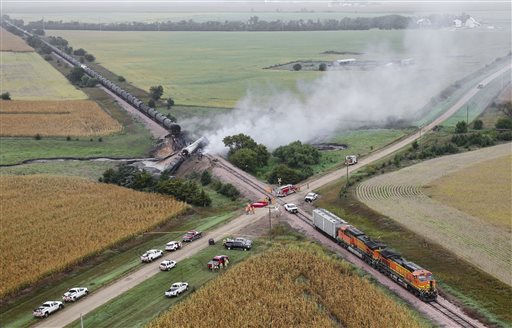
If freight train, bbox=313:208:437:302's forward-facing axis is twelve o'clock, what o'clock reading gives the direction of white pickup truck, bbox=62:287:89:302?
The white pickup truck is roughly at 4 o'clock from the freight train.

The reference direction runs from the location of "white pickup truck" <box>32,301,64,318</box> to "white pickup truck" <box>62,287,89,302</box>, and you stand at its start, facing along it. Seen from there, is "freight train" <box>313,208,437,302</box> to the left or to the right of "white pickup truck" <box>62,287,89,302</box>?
right

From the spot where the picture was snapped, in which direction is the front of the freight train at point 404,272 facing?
facing the viewer and to the right of the viewer

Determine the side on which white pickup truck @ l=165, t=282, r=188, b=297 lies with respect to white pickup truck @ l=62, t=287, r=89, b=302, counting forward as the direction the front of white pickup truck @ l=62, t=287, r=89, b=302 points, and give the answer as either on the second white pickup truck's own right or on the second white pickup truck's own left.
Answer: on the second white pickup truck's own right

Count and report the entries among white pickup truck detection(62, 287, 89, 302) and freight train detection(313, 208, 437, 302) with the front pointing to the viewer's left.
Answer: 0

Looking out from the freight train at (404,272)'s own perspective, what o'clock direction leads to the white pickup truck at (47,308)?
The white pickup truck is roughly at 4 o'clock from the freight train.

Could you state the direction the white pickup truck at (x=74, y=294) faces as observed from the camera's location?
facing away from the viewer and to the right of the viewer

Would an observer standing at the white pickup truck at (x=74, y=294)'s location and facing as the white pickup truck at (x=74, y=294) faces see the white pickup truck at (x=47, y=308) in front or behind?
behind

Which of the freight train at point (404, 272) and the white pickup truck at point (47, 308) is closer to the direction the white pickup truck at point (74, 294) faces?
the freight train

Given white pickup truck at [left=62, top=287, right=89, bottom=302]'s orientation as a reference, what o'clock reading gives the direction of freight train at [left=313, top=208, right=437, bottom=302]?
The freight train is roughly at 2 o'clock from the white pickup truck.

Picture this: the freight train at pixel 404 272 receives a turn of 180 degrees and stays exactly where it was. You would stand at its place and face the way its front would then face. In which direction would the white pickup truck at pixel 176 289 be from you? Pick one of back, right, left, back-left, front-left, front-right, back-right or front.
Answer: front-left
